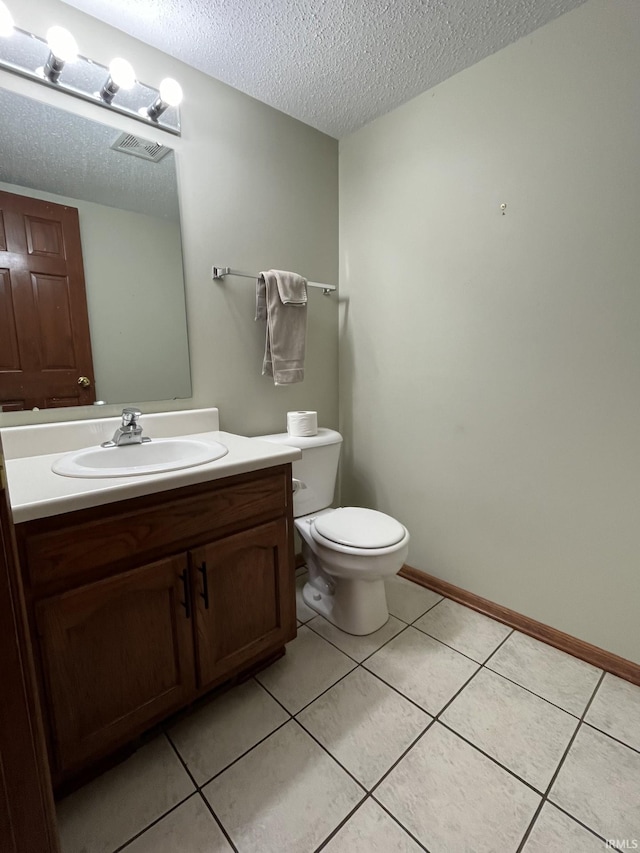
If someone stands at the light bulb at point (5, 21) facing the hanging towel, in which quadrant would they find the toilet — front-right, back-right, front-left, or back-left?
front-right

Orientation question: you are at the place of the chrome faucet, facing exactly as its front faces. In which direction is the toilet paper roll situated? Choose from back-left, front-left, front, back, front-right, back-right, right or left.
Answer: front-left

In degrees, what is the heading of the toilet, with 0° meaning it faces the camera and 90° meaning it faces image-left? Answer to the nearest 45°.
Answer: approximately 315°

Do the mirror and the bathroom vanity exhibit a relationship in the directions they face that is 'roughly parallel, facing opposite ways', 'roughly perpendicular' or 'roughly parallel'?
roughly parallel

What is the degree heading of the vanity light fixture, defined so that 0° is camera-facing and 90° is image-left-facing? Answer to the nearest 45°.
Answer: approximately 315°

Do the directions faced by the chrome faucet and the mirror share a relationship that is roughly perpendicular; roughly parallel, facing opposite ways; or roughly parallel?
roughly parallel

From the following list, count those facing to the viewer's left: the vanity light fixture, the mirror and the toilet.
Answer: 0

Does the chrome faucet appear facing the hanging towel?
no

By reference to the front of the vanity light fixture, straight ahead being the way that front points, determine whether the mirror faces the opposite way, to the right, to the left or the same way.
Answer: the same way

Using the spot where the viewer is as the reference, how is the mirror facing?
facing the viewer and to the right of the viewer

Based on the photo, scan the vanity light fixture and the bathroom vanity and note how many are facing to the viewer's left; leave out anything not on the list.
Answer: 0

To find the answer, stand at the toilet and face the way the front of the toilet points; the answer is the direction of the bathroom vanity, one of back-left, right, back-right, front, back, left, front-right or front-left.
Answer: right
